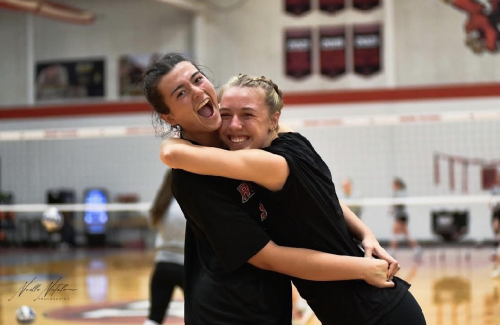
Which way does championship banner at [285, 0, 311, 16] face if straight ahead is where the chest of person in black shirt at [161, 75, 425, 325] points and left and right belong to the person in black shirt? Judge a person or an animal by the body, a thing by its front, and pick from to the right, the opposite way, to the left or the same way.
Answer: to the left

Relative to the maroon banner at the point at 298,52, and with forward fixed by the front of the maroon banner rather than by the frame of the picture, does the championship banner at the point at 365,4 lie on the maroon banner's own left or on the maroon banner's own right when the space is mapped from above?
on the maroon banner's own left

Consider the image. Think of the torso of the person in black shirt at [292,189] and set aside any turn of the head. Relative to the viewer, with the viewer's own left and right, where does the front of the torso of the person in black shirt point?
facing to the left of the viewer

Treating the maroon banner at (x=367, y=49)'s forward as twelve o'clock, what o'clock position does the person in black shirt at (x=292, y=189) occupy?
The person in black shirt is roughly at 12 o'clock from the maroon banner.

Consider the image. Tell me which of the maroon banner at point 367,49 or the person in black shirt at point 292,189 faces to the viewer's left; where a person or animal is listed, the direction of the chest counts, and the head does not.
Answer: the person in black shirt

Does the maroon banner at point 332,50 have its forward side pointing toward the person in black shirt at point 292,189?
yes
